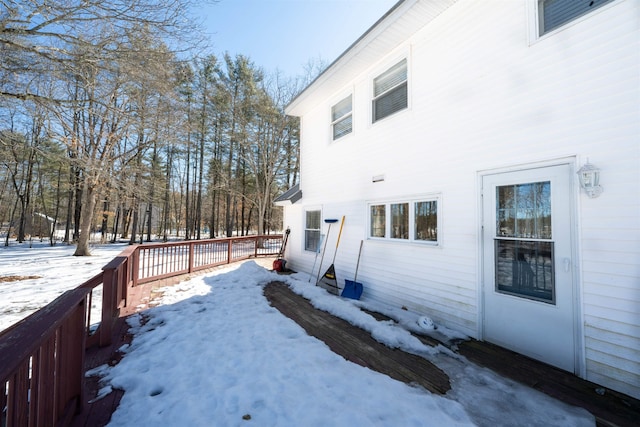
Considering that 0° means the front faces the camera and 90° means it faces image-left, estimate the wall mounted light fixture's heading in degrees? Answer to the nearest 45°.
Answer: approximately 45°

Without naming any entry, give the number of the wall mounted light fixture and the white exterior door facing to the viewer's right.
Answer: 0

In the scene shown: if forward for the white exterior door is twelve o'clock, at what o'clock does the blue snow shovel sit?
The blue snow shovel is roughly at 2 o'clock from the white exterior door.

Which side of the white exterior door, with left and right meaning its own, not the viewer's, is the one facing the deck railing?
front

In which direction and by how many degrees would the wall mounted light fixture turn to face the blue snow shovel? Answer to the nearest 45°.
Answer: approximately 45° to its right

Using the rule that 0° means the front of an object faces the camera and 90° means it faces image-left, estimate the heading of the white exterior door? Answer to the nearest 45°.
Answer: approximately 45°

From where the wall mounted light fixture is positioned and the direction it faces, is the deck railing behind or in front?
in front
